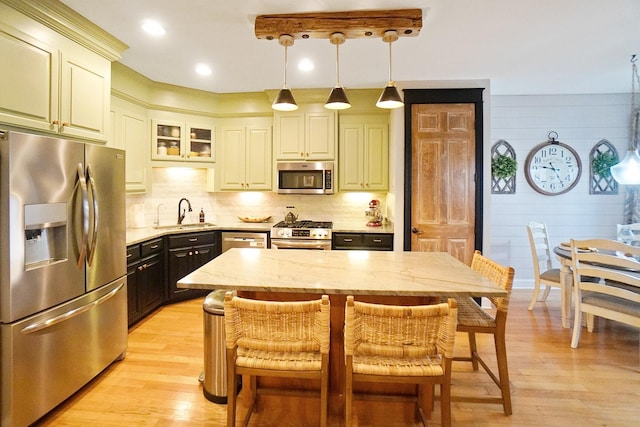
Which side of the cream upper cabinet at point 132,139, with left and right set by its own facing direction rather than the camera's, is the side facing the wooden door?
front

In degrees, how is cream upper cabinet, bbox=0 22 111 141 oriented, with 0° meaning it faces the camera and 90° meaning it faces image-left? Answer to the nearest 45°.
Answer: approximately 315°

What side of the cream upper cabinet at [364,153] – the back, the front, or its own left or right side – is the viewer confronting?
front

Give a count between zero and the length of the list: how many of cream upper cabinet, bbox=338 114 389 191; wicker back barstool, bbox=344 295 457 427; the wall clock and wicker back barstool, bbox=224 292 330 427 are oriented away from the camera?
2

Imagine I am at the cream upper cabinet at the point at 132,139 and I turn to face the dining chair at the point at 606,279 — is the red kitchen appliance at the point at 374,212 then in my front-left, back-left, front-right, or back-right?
front-left

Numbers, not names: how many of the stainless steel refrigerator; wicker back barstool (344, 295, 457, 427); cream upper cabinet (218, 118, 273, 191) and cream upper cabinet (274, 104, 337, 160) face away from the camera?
1

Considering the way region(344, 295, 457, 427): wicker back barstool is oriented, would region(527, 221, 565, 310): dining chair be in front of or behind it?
in front

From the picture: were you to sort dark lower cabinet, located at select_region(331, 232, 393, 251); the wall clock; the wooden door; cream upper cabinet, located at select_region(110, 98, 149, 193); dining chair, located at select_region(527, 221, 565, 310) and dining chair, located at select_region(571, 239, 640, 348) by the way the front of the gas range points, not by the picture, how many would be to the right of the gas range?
1

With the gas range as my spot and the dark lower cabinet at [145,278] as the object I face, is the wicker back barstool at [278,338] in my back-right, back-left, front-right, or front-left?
front-left

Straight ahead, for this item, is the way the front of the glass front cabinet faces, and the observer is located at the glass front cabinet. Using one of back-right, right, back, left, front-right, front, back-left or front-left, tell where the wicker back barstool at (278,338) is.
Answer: front-right

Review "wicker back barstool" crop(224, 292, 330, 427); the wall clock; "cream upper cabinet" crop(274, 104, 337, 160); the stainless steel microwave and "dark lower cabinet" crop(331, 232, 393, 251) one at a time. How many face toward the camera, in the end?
4

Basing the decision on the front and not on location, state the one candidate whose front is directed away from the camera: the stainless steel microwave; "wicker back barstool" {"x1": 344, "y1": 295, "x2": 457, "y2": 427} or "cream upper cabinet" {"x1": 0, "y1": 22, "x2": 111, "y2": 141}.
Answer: the wicker back barstool

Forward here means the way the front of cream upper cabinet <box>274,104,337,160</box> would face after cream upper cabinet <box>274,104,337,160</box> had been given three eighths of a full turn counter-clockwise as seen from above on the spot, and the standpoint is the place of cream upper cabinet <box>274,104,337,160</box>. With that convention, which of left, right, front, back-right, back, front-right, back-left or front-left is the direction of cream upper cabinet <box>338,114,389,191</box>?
front-right

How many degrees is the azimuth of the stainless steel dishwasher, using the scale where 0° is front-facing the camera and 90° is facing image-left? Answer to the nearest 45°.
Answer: approximately 0°

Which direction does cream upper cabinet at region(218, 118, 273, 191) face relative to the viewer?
toward the camera
